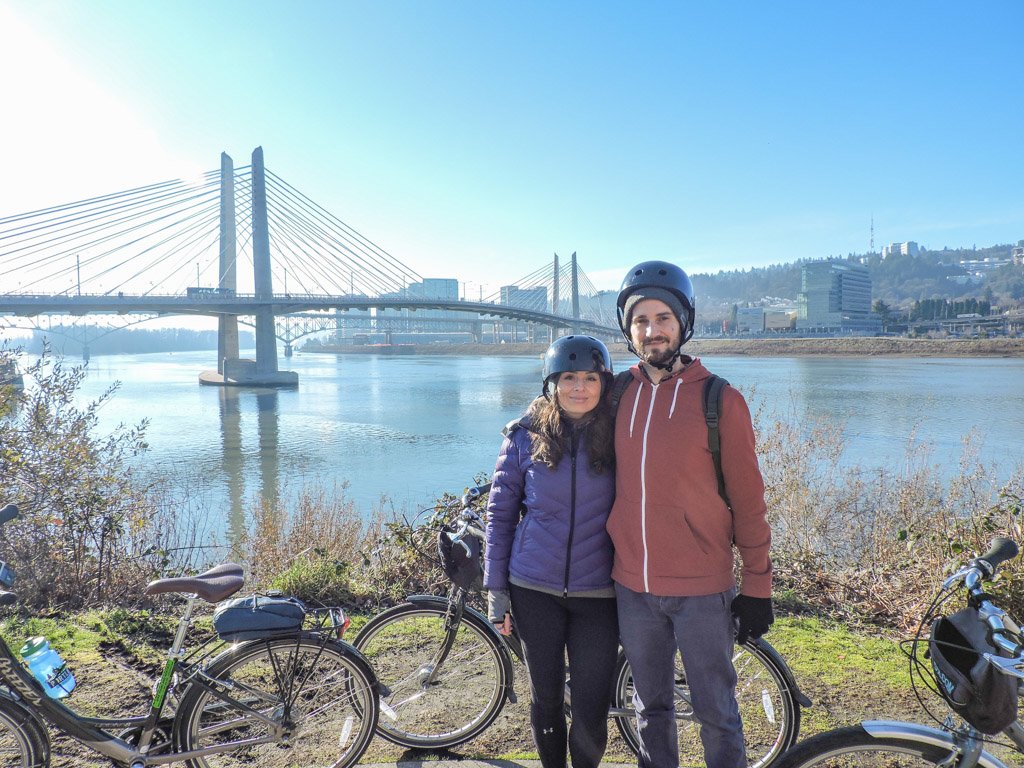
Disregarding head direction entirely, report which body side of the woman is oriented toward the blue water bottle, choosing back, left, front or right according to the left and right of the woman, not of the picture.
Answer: right

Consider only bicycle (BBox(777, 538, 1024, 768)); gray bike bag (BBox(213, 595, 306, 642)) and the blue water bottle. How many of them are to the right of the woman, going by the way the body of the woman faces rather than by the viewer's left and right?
2

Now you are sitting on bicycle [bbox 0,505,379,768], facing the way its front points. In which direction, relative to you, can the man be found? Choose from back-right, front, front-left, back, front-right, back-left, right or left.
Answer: back-left

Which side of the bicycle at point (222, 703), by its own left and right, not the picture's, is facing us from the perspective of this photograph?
left

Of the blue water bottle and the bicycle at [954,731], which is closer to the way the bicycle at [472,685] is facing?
the blue water bottle

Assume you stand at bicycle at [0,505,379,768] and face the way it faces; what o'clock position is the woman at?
The woman is roughly at 7 o'clock from the bicycle.

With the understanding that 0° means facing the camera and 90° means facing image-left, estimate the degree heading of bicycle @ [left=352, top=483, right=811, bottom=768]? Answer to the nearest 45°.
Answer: approximately 90°

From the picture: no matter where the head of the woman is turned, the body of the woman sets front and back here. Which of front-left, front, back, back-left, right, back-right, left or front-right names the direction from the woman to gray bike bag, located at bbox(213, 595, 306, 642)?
right

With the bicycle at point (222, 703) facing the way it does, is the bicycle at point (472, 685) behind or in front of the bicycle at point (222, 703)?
behind

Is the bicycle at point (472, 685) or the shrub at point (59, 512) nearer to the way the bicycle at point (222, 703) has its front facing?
the shrub

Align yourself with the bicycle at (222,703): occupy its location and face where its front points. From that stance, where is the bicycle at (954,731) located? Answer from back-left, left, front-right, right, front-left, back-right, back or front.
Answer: back-left

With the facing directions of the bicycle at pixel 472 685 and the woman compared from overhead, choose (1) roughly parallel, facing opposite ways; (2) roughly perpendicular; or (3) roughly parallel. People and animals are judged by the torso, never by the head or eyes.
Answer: roughly perpendicular

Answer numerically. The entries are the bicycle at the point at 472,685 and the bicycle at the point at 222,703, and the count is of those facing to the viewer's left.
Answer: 2
